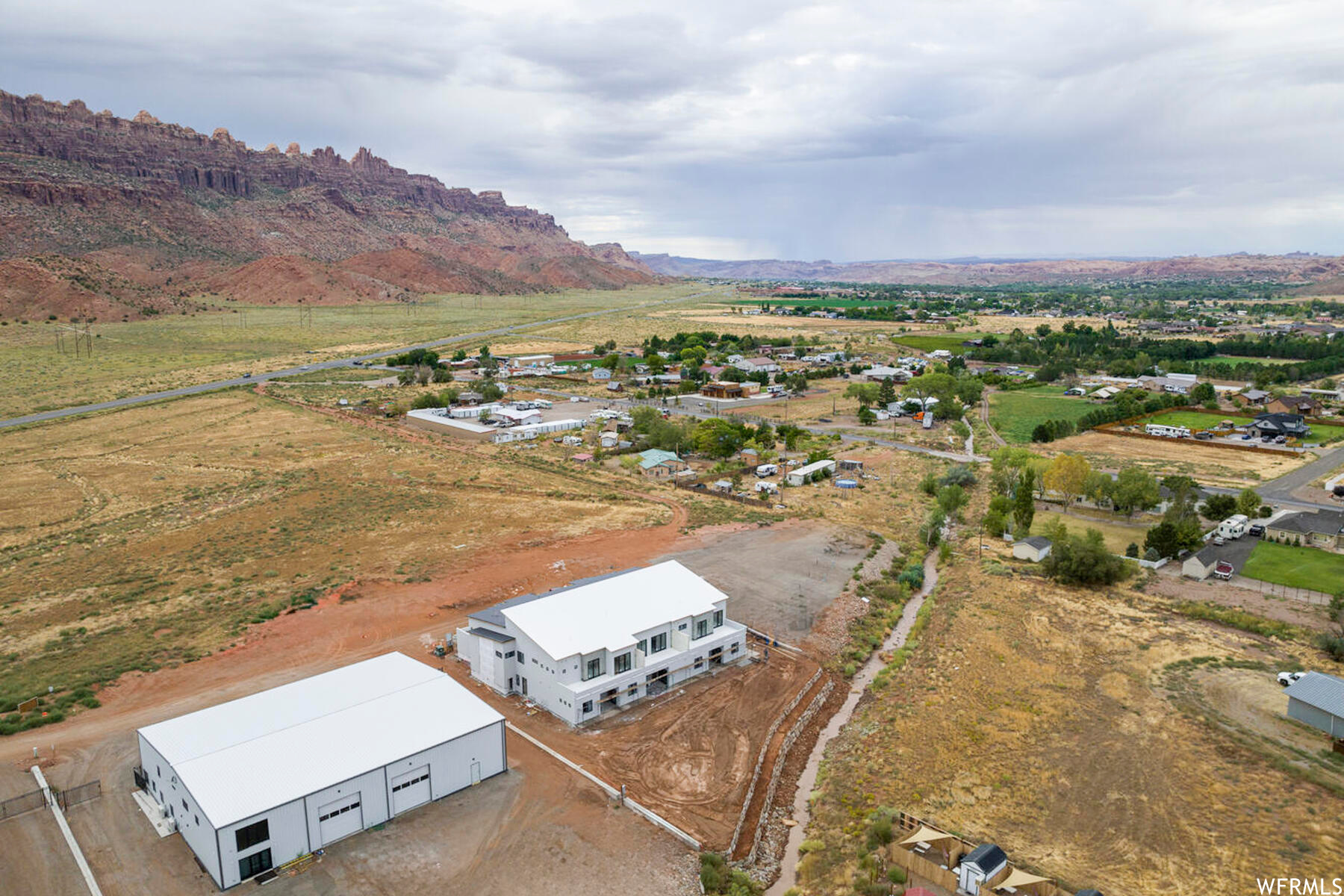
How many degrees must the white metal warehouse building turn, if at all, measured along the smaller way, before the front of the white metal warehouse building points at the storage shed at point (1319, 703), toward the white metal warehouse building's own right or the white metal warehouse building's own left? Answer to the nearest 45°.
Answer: approximately 45° to the white metal warehouse building's own left

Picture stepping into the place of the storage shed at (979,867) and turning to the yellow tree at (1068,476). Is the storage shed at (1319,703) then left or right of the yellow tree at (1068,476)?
right

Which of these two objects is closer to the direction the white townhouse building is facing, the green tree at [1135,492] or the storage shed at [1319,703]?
the storage shed

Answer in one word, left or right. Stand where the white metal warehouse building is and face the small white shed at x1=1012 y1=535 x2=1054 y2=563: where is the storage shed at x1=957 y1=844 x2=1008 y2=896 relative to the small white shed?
right

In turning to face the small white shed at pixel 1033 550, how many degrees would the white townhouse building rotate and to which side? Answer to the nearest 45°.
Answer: approximately 90° to its left

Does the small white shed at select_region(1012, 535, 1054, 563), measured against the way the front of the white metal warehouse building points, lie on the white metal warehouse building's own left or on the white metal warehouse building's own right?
on the white metal warehouse building's own left
